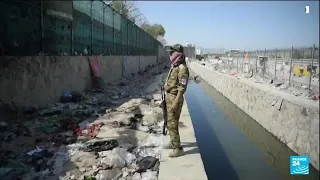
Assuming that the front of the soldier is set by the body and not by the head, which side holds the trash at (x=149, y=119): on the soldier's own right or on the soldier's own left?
on the soldier's own right

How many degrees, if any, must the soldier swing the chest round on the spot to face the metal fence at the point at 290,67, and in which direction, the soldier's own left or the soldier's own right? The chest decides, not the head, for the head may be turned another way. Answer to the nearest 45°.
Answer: approximately 135° to the soldier's own right

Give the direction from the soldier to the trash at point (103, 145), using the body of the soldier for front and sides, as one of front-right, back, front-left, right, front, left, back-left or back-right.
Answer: front-right

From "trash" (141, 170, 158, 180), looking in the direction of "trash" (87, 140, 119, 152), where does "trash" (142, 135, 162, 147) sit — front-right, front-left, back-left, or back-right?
front-right

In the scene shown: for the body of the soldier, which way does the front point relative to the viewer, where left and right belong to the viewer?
facing to the left of the viewer

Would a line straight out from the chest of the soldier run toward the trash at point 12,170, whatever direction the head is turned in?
yes

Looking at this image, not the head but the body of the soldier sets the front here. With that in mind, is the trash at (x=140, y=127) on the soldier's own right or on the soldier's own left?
on the soldier's own right

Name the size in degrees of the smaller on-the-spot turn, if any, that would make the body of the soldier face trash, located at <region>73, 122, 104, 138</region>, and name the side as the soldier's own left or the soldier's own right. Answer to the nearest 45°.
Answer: approximately 45° to the soldier's own right

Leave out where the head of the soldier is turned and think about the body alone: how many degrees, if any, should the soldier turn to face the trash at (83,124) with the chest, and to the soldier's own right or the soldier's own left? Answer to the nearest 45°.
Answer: approximately 45° to the soldier's own right
